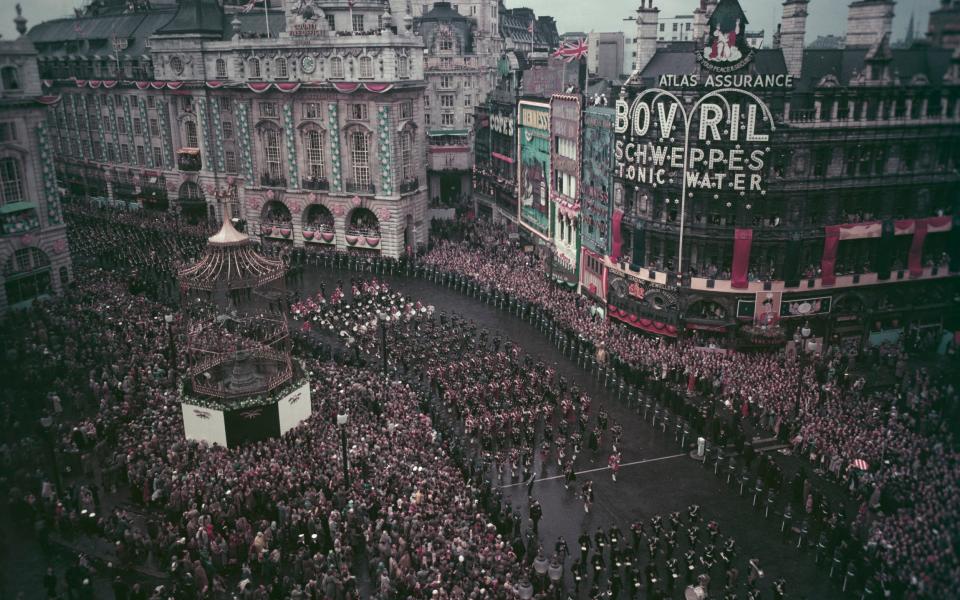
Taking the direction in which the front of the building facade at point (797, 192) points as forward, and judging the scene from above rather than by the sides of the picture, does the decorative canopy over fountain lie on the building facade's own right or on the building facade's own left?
on the building facade's own right

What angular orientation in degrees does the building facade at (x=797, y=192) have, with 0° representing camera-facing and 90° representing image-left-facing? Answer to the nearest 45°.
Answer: approximately 0°

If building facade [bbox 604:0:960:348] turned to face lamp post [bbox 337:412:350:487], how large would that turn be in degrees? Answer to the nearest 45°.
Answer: approximately 45° to its right
